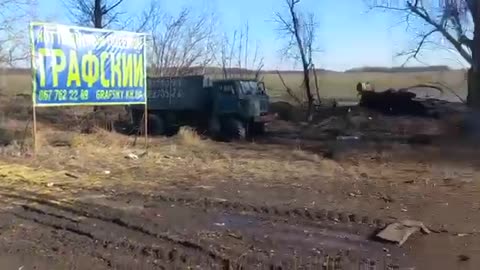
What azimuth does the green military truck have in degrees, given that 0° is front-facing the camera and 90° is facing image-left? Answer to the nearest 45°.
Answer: approximately 315°

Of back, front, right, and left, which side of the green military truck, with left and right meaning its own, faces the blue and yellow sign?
right
